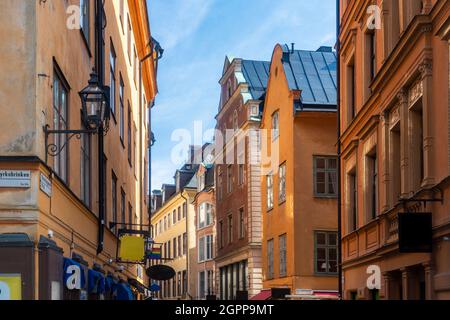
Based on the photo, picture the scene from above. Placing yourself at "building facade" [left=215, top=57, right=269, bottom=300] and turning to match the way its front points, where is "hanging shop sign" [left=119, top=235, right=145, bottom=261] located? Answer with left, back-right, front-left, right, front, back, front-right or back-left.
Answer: front-left

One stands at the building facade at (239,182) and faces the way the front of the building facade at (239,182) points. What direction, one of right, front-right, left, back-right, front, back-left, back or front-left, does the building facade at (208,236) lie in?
back-right

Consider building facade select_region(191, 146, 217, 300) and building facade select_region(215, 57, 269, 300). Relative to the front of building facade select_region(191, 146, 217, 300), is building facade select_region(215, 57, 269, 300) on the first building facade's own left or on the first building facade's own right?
on the first building facade's own left

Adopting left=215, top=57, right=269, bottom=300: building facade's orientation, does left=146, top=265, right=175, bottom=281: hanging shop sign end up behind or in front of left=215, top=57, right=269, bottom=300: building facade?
in front

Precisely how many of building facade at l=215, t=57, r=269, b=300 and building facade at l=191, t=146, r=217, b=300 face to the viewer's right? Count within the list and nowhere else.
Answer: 0

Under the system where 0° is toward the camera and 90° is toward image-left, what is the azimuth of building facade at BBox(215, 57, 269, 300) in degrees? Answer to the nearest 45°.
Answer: approximately 45°

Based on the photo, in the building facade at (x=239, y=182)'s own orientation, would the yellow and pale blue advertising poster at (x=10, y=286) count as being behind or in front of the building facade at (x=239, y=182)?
in front
